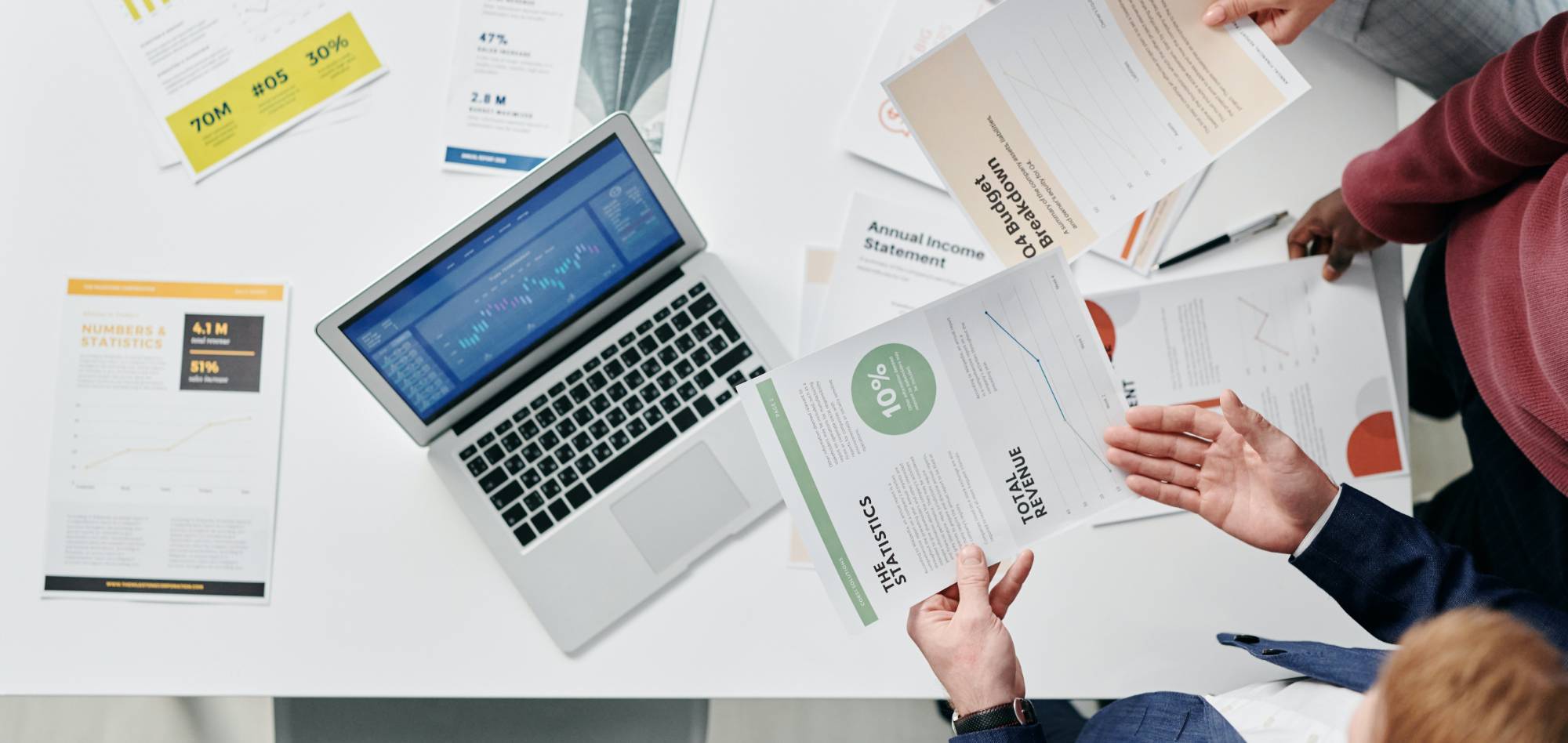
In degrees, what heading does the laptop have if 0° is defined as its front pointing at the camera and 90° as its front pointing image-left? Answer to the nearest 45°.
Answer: approximately 315°

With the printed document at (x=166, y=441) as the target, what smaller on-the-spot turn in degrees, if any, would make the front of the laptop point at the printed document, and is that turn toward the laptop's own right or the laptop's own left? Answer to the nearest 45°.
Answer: approximately 135° to the laptop's own right

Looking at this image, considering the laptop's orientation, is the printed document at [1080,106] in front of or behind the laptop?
in front

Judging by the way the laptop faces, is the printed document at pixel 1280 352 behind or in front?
in front

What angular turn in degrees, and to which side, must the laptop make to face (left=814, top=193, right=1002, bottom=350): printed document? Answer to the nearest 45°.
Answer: approximately 45° to its left
